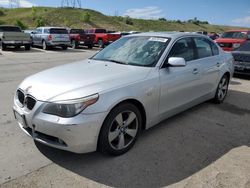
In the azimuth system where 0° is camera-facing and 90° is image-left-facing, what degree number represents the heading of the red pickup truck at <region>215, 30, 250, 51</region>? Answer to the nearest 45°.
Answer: approximately 45°

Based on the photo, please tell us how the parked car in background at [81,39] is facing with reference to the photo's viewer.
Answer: facing away from the viewer and to the left of the viewer

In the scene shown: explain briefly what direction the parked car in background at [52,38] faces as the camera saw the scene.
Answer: facing away from the viewer and to the left of the viewer

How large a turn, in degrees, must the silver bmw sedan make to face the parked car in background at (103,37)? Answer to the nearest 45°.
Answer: approximately 135° to its right

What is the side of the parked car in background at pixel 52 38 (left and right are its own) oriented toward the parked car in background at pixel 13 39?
left

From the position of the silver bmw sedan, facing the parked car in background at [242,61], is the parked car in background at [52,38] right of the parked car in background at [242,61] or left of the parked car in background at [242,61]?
left

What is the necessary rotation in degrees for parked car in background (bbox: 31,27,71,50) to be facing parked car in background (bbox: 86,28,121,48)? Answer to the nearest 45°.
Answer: approximately 90° to its right
